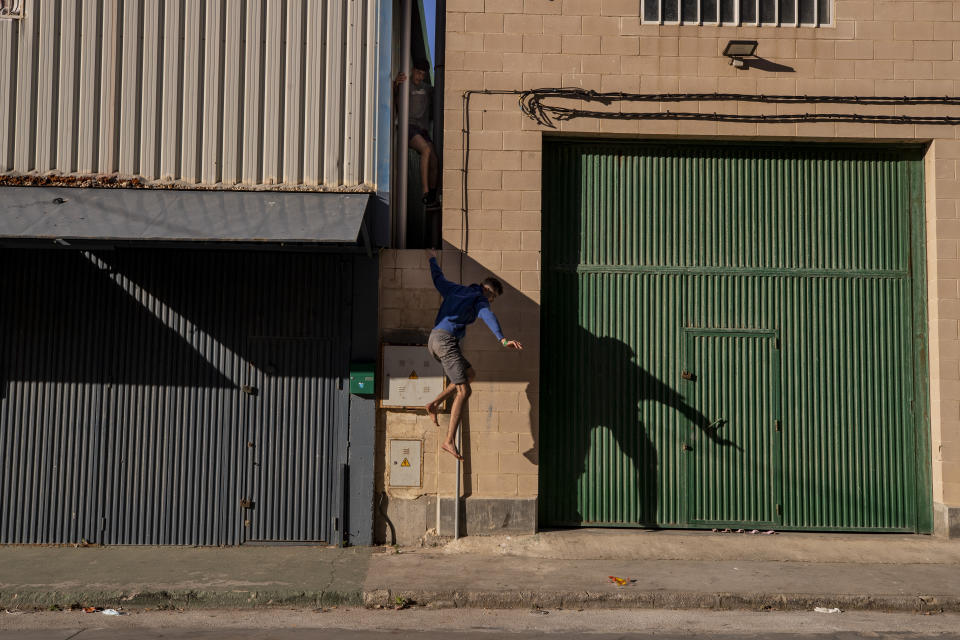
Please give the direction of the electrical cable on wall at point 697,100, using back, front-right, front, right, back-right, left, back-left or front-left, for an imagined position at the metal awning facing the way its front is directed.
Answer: left

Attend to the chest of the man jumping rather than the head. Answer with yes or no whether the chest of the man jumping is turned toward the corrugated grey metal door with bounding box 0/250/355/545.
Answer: no

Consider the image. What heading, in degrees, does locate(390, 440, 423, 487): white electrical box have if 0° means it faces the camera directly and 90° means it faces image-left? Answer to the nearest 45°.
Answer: approximately 0°

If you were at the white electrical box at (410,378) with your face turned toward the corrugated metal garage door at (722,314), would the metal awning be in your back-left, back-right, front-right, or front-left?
back-right

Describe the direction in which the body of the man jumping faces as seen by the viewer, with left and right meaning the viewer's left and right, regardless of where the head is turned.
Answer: facing to the right of the viewer

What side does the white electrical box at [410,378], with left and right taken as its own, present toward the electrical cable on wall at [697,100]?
left

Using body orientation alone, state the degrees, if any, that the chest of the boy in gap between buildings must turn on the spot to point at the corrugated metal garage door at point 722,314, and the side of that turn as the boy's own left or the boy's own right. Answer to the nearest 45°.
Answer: approximately 90° to the boy's own left

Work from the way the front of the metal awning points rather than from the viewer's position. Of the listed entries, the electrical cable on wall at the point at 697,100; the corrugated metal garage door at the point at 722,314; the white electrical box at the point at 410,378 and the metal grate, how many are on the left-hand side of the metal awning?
4

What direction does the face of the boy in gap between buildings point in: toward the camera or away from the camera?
toward the camera

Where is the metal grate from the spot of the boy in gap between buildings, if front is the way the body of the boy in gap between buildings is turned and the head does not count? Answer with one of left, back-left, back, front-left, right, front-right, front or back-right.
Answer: left

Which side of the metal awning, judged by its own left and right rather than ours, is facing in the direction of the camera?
front

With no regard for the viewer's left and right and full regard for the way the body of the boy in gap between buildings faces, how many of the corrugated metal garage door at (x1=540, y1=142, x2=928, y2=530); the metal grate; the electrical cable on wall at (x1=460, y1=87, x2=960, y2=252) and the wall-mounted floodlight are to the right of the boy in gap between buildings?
0
